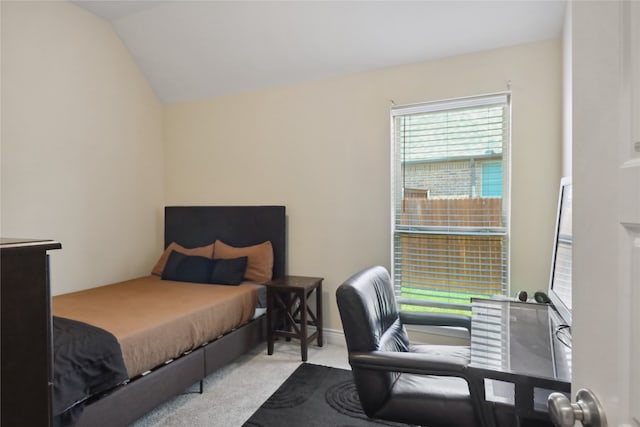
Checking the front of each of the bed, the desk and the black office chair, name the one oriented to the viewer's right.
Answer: the black office chair

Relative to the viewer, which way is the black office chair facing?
to the viewer's right

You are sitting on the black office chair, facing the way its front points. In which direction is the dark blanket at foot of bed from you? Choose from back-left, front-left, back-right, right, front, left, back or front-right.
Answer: back

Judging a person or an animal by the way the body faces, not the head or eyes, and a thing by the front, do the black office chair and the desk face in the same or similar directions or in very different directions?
very different directions

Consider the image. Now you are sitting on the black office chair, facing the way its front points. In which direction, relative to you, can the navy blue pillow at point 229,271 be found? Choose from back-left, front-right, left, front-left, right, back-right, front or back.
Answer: back-left

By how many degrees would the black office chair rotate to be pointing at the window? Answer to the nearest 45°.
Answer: approximately 90° to its left

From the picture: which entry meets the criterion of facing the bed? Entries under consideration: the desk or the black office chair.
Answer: the desk

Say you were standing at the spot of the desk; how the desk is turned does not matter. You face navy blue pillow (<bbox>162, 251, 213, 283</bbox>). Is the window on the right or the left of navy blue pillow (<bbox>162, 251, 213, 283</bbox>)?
right

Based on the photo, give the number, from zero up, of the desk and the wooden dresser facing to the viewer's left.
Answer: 1

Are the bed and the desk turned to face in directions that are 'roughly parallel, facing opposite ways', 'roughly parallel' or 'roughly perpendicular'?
roughly perpendicular

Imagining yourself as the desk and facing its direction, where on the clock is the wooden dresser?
The wooden dresser is roughly at 10 o'clock from the desk.

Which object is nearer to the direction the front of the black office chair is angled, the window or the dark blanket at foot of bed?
the window

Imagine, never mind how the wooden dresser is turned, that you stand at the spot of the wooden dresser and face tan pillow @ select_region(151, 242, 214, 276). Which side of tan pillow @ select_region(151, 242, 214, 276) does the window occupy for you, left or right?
right

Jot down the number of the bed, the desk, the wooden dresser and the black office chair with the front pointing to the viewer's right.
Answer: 2

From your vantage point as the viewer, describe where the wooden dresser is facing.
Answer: facing to the right of the viewer

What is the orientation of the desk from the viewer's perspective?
to the viewer's left

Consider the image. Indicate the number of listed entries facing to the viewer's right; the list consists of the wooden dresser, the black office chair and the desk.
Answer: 2

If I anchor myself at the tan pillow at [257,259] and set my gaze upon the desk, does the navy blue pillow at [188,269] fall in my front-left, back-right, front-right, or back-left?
back-right

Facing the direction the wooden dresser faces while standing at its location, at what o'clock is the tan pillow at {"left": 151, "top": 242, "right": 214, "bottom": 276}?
The tan pillow is roughly at 10 o'clock from the wooden dresser.
